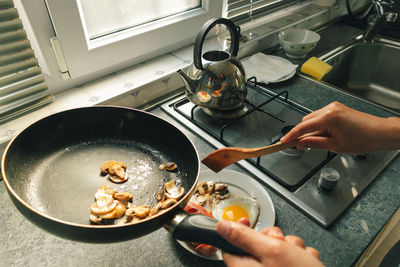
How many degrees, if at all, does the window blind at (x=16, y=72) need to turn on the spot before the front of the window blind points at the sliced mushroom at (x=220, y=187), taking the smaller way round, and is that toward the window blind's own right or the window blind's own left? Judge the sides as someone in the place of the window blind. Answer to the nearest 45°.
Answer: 0° — it already faces it

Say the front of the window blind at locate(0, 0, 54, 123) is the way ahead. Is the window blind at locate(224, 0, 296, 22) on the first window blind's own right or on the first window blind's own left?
on the first window blind's own left

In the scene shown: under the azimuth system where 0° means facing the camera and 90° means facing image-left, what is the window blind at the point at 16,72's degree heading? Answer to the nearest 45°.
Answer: approximately 315°
